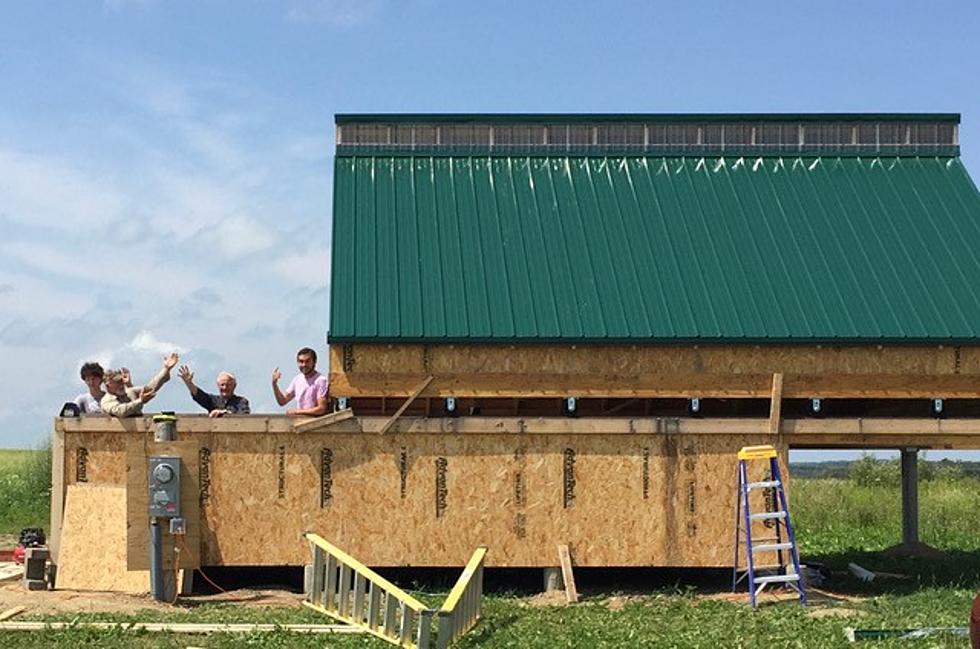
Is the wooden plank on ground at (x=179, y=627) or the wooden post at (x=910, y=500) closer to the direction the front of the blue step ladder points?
the wooden plank on ground

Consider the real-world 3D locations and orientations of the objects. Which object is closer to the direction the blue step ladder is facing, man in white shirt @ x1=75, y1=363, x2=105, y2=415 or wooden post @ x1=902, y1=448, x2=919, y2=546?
the man in white shirt

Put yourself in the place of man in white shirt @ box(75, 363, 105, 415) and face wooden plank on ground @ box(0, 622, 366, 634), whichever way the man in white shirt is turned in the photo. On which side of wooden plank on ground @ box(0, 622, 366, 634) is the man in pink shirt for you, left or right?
left

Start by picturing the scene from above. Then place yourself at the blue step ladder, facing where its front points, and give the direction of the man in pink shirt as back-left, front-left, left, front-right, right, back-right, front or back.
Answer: right

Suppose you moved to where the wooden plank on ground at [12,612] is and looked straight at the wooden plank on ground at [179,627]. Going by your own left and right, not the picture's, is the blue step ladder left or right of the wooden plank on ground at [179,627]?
left

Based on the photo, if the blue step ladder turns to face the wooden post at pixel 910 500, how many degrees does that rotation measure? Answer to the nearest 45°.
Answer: approximately 180°

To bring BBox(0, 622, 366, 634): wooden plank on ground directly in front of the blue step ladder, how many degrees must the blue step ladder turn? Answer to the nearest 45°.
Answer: approximately 45° to its right

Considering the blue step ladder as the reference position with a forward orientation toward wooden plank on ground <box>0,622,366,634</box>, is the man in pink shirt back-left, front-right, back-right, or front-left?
front-right

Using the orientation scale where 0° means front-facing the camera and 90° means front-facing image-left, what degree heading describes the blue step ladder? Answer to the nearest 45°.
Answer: approximately 0°

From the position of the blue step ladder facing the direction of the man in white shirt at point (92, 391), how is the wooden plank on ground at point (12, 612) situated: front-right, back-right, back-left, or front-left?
front-left

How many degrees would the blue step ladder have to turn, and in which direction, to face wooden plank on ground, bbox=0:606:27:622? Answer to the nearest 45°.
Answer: approximately 45° to its right

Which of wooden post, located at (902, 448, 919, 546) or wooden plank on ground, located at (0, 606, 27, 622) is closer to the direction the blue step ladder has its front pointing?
the wooden plank on ground
